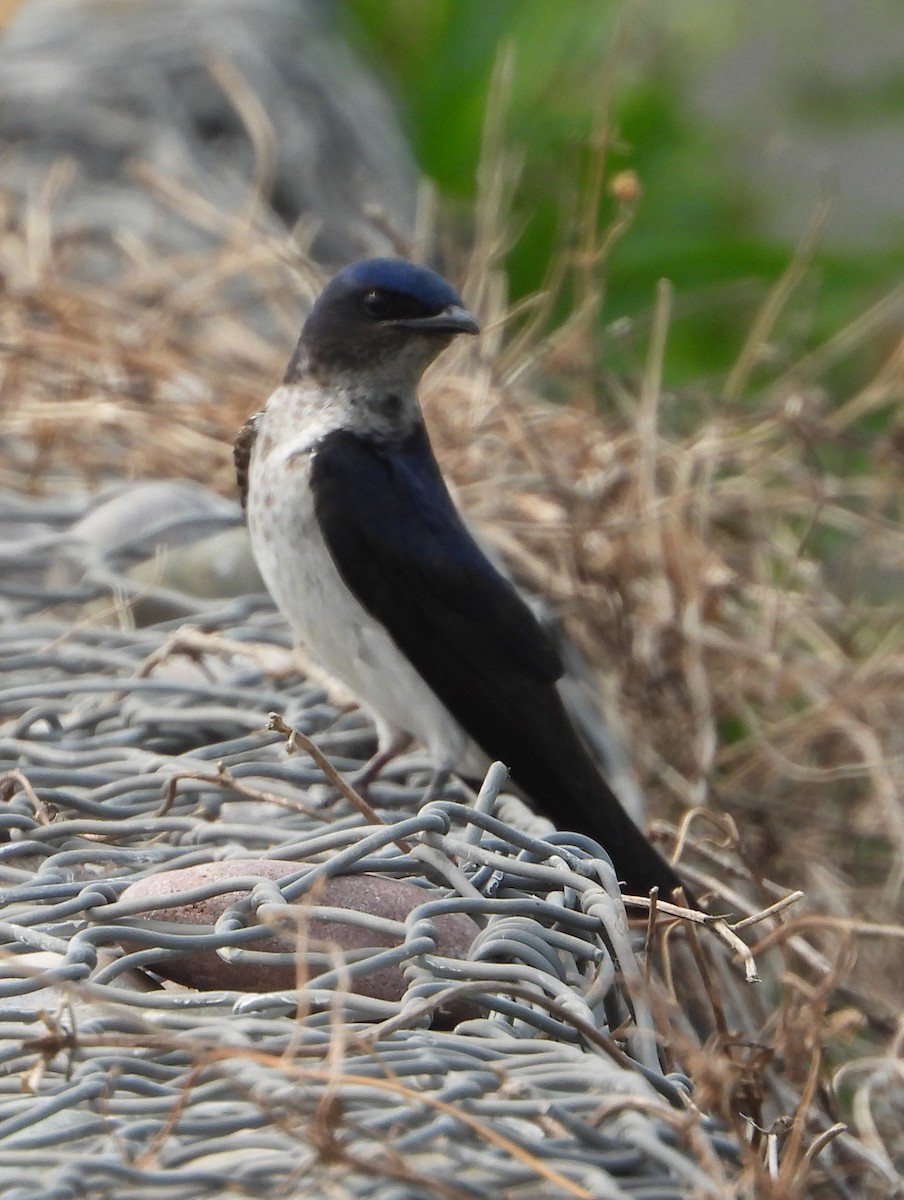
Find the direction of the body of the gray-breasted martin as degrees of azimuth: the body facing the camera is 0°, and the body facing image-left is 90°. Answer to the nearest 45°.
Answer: approximately 45°
